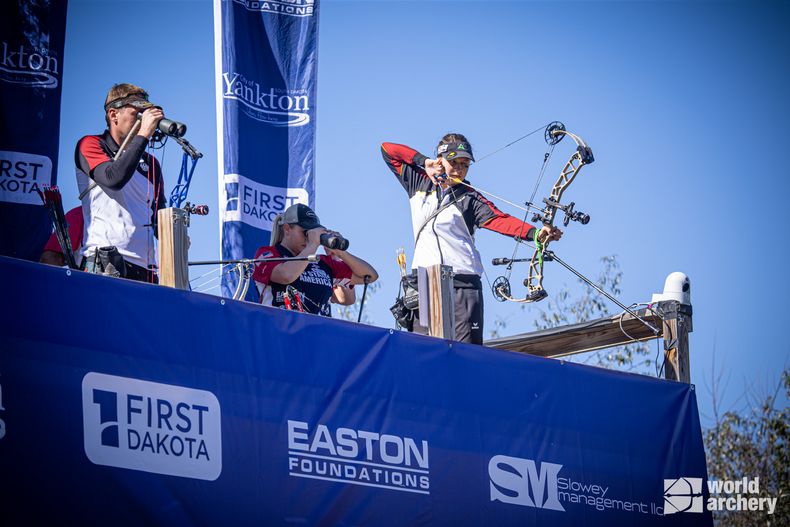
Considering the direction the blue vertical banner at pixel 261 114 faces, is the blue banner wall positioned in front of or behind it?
in front

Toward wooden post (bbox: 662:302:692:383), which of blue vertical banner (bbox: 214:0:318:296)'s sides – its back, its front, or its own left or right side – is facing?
left

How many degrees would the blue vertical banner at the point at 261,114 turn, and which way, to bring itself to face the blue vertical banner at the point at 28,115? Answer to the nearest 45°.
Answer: approximately 45° to its right

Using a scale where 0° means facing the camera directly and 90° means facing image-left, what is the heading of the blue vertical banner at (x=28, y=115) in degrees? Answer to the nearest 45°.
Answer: approximately 0°

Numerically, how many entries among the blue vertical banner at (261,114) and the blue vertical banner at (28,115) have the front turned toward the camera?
2

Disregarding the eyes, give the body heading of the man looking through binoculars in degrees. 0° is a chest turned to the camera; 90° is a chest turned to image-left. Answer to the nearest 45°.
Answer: approximately 315°

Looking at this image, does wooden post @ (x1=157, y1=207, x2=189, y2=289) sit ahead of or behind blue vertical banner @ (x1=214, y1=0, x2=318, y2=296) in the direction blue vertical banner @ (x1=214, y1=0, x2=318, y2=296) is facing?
ahead

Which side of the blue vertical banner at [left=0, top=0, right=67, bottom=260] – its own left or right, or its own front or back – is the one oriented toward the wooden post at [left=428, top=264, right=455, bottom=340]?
left

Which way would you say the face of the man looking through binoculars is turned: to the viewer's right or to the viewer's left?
to the viewer's right
